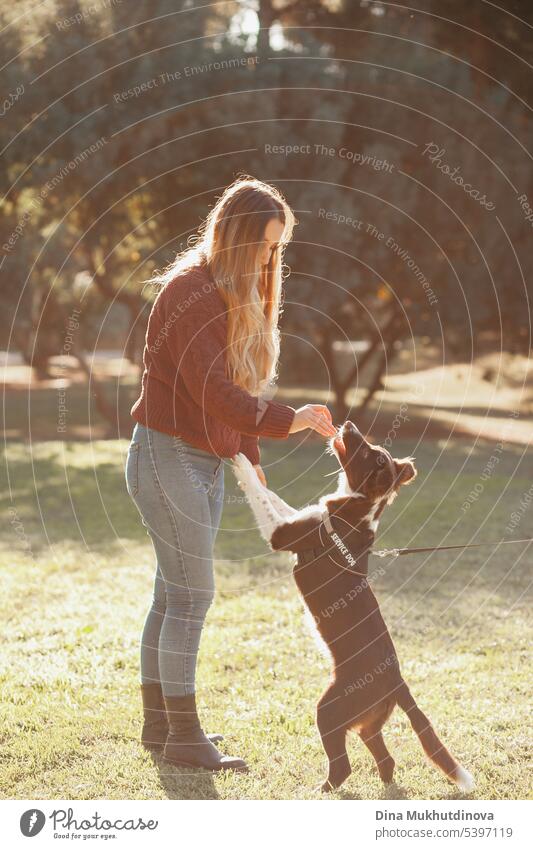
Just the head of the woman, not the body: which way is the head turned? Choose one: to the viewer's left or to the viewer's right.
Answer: to the viewer's right

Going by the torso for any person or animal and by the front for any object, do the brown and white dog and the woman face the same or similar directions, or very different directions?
very different directions

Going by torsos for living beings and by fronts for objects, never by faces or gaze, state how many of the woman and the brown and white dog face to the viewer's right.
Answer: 1

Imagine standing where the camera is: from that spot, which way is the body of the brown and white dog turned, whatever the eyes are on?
to the viewer's left

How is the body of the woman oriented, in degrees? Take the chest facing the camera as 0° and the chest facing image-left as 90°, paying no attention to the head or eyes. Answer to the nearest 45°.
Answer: approximately 270°
